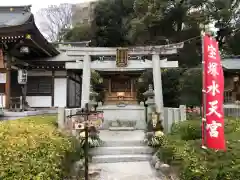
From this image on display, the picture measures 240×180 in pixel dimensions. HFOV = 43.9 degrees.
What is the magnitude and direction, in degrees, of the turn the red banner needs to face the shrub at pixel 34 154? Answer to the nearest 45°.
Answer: approximately 45° to its right

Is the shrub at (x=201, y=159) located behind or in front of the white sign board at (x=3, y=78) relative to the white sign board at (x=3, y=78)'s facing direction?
in front

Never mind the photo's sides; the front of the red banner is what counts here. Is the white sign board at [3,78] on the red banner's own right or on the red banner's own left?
on the red banner's own right

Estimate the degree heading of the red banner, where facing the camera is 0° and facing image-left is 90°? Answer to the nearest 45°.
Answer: approximately 0°

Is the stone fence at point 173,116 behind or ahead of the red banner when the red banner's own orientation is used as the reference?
behind

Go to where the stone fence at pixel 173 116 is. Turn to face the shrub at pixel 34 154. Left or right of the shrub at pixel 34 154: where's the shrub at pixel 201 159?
left

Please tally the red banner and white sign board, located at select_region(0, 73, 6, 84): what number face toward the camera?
2

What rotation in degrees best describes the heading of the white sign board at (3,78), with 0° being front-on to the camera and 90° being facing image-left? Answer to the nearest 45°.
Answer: approximately 0°

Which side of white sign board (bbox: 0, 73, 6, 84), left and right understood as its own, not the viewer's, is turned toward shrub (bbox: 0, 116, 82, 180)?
front
